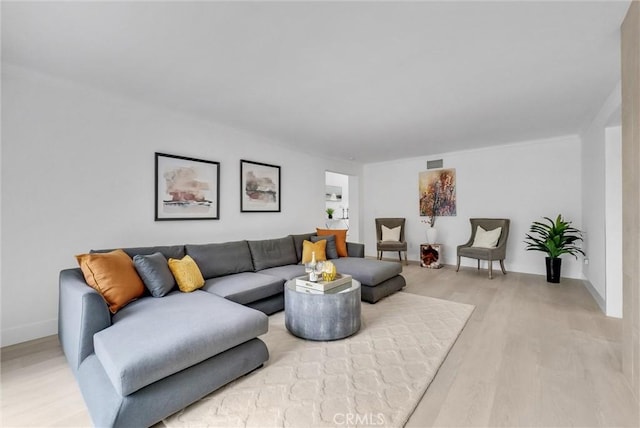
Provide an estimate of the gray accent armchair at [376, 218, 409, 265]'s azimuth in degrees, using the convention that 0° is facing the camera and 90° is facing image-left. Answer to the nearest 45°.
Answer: approximately 0°

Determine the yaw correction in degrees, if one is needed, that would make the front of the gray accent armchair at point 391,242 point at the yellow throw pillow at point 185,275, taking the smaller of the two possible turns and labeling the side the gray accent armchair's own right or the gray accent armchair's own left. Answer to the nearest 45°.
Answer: approximately 45° to the gray accent armchair's own right

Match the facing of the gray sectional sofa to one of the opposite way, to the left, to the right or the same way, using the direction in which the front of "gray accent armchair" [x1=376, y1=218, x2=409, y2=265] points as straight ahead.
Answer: to the left

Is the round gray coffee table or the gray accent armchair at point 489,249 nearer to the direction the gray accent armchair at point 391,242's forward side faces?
the round gray coffee table

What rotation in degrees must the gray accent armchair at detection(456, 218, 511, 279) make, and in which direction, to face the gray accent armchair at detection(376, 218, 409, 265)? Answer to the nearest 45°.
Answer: approximately 45° to its right

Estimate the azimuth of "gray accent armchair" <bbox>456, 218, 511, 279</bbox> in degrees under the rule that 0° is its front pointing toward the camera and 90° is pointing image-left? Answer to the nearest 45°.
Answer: approximately 45°

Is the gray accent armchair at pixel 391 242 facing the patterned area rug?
yes
